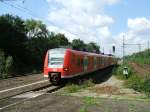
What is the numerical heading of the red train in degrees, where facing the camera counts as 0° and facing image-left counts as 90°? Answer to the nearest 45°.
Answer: approximately 45°
